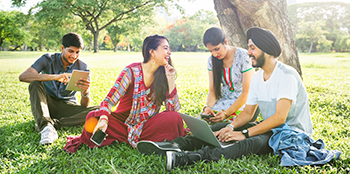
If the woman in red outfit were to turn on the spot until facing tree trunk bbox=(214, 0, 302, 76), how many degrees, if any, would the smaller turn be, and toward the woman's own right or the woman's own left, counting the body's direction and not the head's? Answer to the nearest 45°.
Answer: approximately 90° to the woman's own left

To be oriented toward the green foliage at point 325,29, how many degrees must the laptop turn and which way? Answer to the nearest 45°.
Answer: approximately 45° to its left

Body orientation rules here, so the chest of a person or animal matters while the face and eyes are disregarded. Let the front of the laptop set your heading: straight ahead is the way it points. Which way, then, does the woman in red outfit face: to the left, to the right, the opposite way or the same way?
to the right

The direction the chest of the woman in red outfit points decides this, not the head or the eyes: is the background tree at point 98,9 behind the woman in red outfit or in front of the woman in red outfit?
behind

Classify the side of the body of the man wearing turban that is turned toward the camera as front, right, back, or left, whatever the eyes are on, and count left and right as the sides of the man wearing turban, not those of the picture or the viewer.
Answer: left

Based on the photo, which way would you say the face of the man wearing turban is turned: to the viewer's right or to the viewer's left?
to the viewer's left

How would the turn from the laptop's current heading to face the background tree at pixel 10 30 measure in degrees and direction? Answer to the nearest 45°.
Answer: approximately 90° to its left

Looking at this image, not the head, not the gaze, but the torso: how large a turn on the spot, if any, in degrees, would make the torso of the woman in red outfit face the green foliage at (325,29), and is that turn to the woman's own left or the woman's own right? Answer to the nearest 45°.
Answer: approximately 90° to the woman's own left

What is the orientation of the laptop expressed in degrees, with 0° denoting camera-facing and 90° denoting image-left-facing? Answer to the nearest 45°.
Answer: approximately 225°

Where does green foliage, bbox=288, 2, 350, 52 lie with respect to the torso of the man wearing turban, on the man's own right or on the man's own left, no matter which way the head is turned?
on the man's own right

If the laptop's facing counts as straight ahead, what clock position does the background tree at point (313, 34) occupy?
The background tree is roughly at 11 o'clock from the laptop.

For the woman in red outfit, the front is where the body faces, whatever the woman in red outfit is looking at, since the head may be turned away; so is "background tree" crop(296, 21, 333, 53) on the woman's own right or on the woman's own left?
on the woman's own left
